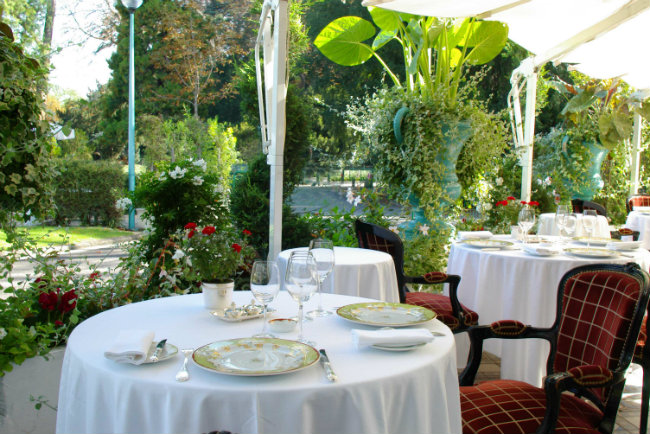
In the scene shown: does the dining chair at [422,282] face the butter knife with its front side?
no

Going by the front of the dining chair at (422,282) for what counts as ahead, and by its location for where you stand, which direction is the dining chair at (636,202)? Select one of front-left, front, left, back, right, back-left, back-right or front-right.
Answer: left

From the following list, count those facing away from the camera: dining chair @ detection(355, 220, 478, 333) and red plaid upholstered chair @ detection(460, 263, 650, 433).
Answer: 0

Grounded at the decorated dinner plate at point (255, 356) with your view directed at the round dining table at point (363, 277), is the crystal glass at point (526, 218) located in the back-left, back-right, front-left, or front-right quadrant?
front-right

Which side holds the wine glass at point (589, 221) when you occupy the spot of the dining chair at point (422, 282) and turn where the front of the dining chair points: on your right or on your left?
on your left

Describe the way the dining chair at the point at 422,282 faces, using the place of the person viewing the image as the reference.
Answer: facing the viewer and to the right of the viewer

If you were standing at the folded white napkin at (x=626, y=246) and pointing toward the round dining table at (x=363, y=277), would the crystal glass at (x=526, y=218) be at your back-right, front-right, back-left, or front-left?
front-right

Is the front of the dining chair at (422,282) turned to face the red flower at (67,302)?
no

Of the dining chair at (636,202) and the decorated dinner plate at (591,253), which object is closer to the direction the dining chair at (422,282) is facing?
the decorated dinner plate

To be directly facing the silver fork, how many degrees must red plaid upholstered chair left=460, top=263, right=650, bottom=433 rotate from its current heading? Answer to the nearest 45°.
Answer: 0° — it already faces it

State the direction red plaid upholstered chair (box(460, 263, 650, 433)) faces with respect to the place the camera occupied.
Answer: facing the viewer and to the left of the viewer

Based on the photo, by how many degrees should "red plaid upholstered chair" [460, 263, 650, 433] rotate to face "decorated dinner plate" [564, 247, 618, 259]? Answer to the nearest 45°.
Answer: approximately 135° to its right

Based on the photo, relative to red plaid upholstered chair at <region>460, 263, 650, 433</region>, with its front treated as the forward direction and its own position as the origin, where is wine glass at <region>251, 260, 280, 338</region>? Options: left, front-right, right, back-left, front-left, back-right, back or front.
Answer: front

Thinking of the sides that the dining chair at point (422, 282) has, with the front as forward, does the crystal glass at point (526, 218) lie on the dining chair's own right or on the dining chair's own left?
on the dining chair's own left

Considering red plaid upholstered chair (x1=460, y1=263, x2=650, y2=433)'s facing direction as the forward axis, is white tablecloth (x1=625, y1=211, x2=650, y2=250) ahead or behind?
behind
